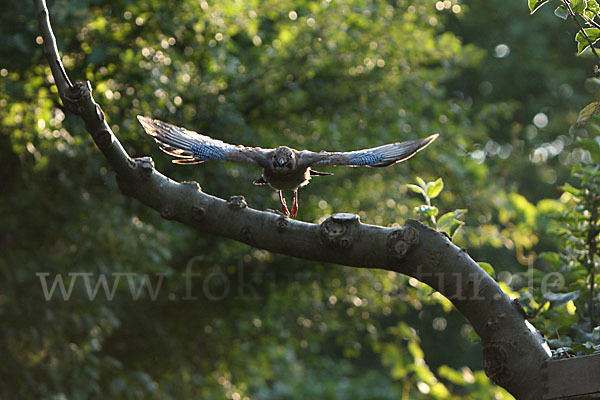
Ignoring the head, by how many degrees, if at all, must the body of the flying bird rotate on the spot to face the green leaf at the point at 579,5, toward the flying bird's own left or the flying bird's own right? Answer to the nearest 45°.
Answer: approximately 90° to the flying bird's own left

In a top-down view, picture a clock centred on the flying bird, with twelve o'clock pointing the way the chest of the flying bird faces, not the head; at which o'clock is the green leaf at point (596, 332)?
The green leaf is roughly at 10 o'clock from the flying bird.

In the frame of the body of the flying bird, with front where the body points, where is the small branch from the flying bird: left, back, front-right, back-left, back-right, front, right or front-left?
left

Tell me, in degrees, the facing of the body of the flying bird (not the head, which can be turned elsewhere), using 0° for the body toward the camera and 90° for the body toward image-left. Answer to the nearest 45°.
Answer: approximately 0°

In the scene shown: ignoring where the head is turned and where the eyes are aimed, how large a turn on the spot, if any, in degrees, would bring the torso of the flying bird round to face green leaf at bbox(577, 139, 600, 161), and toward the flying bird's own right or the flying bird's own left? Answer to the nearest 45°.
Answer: approximately 90° to the flying bird's own left

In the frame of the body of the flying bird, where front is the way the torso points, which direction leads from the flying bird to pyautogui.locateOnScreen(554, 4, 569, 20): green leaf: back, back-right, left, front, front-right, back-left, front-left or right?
left

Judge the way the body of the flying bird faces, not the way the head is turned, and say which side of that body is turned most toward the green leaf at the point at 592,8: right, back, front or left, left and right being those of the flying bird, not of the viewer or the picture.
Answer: left
